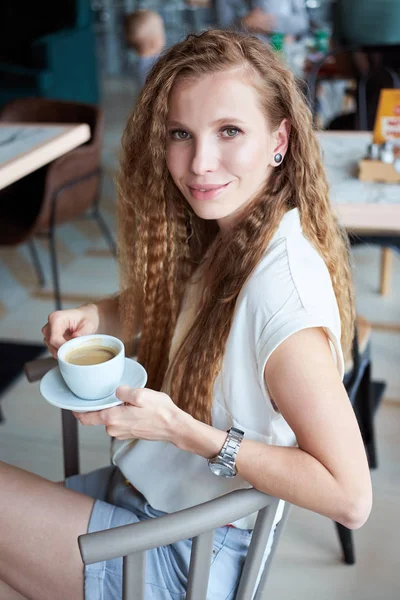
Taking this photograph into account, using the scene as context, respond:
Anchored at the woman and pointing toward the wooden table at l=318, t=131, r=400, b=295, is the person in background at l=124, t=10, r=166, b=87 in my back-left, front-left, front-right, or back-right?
front-left

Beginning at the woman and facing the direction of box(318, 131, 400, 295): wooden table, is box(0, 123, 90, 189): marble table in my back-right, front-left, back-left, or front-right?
front-left

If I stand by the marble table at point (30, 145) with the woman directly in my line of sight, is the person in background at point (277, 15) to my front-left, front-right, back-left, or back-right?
back-left
